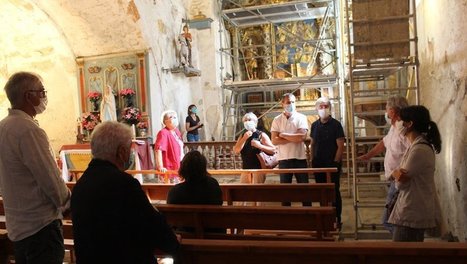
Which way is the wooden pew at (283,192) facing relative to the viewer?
away from the camera

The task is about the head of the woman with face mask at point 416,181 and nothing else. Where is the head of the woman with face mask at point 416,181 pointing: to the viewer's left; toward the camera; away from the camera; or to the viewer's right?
to the viewer's left

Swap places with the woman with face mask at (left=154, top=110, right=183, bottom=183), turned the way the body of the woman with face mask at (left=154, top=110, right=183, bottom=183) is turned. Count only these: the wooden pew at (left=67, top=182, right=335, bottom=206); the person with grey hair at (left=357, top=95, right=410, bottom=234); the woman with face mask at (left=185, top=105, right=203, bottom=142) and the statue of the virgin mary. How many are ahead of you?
2

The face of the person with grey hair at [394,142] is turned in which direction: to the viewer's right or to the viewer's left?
to the viewer's left

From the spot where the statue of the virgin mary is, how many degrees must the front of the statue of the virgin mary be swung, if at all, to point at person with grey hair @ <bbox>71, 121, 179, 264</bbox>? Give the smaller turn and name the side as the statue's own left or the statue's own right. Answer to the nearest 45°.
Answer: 0° — it already faces them

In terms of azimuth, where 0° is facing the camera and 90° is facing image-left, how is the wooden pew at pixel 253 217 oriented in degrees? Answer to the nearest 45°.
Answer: approximately 180°

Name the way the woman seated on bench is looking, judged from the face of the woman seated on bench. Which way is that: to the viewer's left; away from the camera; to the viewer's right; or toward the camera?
away from the camera

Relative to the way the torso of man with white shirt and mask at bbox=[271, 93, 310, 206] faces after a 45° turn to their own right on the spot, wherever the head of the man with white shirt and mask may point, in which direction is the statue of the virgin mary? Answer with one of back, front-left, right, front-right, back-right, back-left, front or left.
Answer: right

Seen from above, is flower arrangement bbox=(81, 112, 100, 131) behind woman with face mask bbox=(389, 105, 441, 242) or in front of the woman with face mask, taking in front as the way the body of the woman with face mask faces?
in front

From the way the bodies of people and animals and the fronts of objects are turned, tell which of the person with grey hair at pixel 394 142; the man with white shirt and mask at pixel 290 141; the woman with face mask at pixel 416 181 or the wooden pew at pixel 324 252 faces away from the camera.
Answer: the wooden pew

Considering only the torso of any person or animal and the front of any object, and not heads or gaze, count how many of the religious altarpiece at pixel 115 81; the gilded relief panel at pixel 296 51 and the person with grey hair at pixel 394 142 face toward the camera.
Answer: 2

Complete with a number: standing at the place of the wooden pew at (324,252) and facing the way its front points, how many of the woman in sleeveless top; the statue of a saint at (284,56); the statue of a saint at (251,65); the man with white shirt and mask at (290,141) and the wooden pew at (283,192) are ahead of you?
5

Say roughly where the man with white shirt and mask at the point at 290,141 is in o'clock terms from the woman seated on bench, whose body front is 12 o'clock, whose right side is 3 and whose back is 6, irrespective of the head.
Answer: The man with white shirt and mask is roughly at 1 o'clock from the woman seated on bench.

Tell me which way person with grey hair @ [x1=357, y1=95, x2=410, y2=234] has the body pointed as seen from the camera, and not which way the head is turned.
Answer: to the viewer's left

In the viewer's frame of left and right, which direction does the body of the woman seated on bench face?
facing away from the viewer

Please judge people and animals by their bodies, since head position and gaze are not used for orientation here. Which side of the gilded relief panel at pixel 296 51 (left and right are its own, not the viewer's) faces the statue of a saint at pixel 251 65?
right

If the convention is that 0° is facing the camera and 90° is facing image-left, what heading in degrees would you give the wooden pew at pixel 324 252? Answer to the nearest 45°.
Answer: approximately 180°
